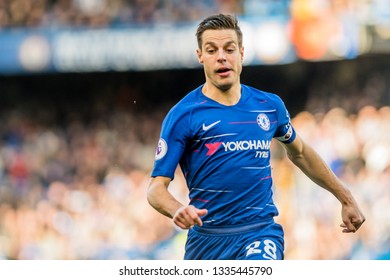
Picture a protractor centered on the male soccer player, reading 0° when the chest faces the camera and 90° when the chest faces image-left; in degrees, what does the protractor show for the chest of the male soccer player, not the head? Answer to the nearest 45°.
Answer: approximately 315°
